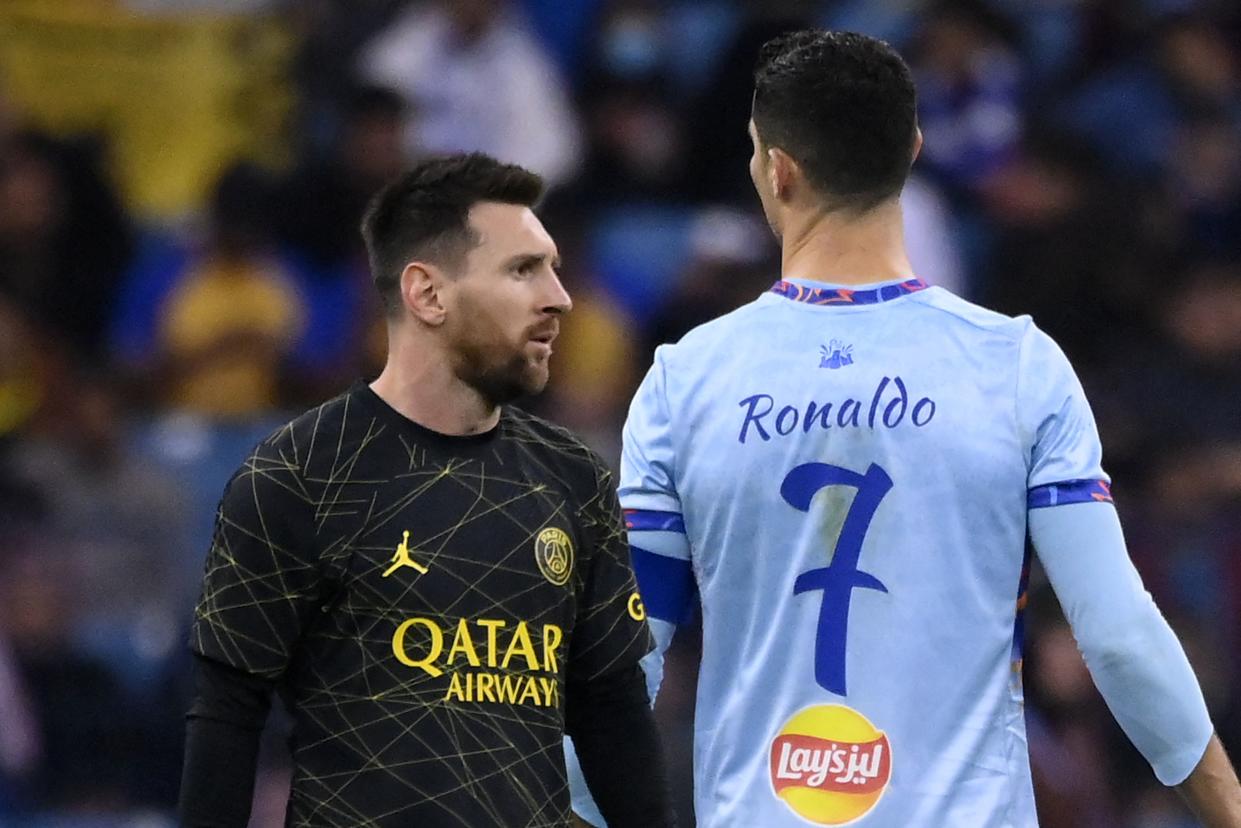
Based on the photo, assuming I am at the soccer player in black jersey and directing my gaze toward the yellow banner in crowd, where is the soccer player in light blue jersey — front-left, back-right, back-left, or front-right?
back-right

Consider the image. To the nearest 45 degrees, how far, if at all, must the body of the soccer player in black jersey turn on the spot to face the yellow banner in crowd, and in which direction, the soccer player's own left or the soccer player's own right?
approximately 135° to the soccer player's own left

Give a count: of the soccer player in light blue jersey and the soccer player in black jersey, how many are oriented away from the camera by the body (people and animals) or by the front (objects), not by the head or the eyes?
1

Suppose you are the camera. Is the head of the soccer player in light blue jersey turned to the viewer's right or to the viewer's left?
to the viewer's left

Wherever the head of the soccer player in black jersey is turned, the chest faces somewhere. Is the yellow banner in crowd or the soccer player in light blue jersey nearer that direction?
the soccer player in light blue jersey

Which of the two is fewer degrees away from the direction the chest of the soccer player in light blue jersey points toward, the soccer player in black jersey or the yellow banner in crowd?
the yellow banner in crowd

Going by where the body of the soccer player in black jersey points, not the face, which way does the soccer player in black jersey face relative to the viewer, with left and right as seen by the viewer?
facing the viewer and to the right of the viewer

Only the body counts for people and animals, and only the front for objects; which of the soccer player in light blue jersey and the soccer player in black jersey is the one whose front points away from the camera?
the soccer player in light blue jersey

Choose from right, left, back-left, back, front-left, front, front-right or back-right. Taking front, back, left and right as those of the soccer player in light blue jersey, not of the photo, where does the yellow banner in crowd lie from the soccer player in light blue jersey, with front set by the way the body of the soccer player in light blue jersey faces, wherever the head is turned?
front-left

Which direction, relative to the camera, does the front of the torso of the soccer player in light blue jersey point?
away from the camera

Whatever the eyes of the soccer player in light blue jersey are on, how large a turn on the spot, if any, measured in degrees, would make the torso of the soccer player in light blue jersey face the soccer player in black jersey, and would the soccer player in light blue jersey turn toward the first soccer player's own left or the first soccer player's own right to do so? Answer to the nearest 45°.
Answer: approximately 90° to the first soccer player's own left

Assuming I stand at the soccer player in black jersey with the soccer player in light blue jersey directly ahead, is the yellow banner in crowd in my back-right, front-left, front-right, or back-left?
back-left
